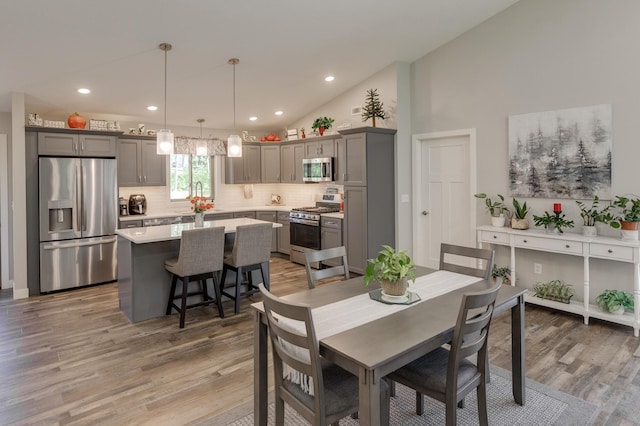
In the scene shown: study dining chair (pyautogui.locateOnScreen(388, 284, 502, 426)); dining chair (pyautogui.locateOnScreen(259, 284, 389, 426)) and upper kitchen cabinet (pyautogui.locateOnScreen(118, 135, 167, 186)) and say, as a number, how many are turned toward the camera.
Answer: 1

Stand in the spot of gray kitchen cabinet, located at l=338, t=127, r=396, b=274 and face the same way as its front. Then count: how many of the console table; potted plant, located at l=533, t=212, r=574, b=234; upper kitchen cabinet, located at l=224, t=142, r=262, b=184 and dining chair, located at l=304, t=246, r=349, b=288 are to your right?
1

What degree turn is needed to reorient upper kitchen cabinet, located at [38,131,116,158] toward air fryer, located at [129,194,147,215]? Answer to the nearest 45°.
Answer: approximately 135° to its left

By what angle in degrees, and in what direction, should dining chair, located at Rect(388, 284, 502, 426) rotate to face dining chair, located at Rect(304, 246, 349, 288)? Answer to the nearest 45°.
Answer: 0° — it already faces it

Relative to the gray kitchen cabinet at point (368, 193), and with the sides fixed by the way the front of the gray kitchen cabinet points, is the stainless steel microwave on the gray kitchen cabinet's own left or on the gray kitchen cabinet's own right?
on the gray kitchen cabinet's own right

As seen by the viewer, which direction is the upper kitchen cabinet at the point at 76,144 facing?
toward the camera

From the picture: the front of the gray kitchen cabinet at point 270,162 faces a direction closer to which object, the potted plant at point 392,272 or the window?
the potted plant

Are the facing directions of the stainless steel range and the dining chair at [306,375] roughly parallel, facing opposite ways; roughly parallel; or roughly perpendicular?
roughly parallel, facing opposite ways

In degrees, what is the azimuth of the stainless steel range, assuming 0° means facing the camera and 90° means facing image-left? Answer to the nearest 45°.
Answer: approximately 45°

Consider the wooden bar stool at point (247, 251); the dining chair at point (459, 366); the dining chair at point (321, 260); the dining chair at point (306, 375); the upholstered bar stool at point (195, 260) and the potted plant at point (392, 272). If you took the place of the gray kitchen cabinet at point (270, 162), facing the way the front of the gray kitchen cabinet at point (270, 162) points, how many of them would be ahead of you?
6

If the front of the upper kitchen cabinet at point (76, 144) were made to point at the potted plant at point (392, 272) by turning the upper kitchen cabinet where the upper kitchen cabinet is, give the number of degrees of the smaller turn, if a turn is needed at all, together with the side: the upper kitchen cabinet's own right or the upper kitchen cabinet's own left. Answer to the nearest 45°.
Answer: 0° — it already faces it

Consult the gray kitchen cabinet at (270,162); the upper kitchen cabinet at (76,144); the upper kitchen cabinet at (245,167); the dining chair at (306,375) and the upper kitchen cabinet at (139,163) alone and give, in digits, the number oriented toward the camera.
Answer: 4

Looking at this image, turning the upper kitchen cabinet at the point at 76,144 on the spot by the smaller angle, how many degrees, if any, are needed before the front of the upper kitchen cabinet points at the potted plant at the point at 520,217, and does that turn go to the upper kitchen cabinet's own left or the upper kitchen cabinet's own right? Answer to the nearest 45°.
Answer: approximately 45° to the upper kitchen cabinet's own left

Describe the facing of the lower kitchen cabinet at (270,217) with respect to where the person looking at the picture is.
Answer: facing the viewer and to the left of the viewer

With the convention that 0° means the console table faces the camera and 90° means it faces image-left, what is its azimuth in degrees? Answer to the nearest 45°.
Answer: approximately 45°

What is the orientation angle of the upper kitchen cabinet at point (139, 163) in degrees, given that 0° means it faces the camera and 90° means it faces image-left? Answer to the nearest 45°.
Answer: approximately 0°

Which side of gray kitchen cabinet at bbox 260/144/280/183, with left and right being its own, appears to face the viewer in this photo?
front
